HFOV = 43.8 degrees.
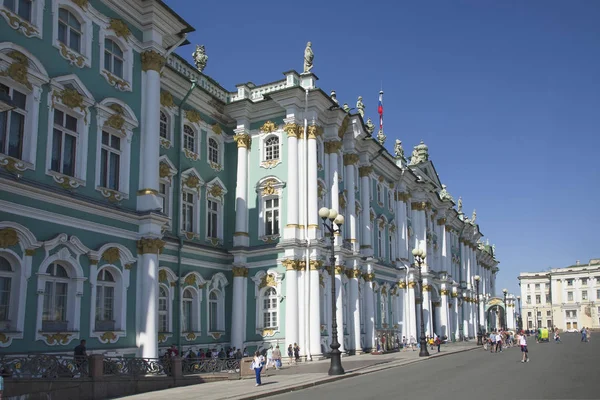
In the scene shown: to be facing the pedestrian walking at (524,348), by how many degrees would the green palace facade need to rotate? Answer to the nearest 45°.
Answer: approximately 45° to its left

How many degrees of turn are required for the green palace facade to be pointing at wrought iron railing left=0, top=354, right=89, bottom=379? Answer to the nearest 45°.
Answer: approximately 45° to its right

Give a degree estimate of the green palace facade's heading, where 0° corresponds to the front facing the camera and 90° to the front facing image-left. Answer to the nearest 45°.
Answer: approximately 315°
